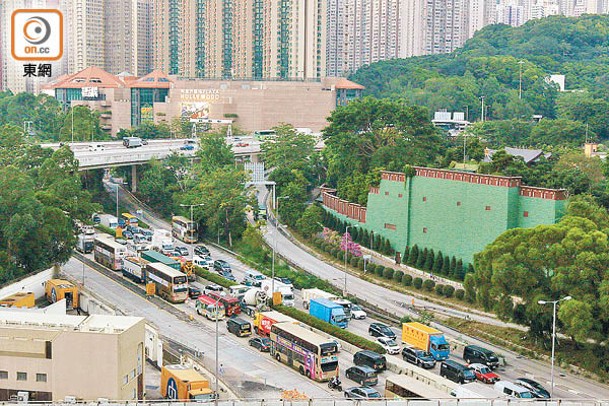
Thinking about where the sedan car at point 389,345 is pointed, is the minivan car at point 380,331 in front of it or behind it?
behind

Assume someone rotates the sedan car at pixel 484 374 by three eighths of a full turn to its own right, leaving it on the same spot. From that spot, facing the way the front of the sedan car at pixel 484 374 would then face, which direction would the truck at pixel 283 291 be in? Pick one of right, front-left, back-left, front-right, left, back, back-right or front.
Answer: front-right

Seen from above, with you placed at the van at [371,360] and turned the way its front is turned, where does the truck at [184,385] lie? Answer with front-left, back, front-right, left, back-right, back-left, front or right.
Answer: right

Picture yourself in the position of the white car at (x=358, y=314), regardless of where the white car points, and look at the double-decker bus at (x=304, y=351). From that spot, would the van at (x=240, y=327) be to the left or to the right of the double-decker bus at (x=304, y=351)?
right

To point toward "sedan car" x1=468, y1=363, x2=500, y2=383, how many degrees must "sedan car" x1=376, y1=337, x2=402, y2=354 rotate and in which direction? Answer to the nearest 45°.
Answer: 0° — it already faces it

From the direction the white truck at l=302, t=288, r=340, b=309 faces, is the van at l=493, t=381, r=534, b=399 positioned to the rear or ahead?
ahead

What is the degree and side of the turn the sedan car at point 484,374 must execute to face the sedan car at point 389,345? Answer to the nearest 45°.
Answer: approximately 180°

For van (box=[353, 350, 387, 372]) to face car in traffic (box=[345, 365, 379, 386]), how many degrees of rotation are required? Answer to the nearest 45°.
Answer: approximately 45° to its right

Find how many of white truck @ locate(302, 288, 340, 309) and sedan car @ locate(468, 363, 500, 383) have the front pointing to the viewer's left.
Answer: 0

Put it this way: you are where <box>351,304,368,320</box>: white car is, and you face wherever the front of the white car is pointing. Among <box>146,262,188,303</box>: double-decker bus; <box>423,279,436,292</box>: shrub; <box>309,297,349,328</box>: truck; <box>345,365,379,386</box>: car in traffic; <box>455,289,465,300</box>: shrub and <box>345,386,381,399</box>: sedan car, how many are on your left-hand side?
2

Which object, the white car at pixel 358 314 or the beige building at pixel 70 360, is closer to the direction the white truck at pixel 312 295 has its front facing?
the white car
